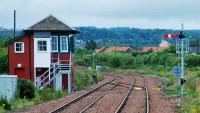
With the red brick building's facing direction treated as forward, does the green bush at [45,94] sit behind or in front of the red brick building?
in front
